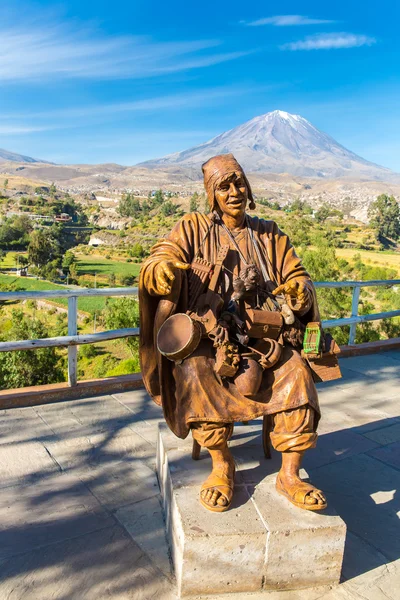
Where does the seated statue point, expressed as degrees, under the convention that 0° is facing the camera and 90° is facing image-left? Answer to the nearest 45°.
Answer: approximately 0°

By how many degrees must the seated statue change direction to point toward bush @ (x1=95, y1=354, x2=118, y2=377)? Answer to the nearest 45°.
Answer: approximately 180°

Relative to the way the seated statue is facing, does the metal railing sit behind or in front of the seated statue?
behind

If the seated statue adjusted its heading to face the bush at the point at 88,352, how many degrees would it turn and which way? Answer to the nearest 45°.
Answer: approximately 180°
